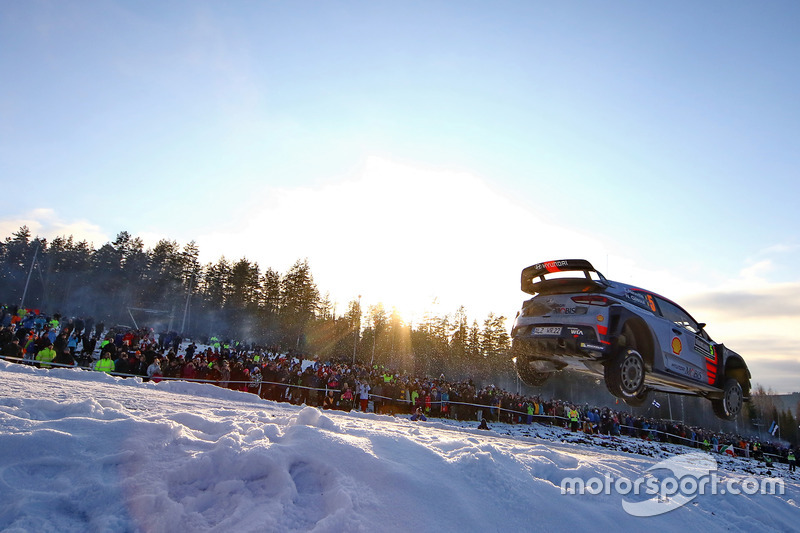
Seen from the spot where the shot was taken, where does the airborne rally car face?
facing away from the viewer and to the right of the viewer

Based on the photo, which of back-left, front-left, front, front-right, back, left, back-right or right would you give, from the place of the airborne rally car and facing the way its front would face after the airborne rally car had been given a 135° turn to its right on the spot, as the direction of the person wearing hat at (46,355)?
right

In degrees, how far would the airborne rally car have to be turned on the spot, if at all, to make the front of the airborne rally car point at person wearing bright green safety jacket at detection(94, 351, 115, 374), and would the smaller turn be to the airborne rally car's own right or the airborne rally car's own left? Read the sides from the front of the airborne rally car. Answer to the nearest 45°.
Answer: approximately 135° to the airborne rally car's own left
